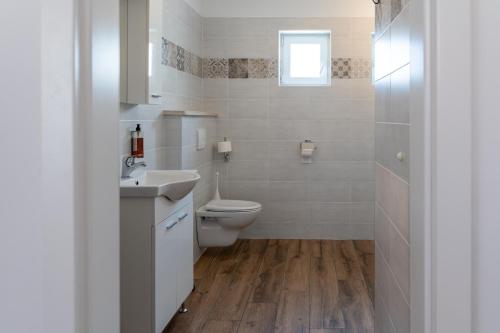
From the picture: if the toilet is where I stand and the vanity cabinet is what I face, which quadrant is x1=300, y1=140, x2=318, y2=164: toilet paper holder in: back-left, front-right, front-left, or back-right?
back-left

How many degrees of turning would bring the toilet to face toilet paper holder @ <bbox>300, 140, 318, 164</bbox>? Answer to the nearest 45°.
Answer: approximately 45° to its left

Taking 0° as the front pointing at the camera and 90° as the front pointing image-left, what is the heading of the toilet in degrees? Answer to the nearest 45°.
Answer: approximately 270°

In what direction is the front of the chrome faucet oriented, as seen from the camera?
facing to the right of the viewer

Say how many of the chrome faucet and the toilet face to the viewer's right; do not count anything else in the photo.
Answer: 2

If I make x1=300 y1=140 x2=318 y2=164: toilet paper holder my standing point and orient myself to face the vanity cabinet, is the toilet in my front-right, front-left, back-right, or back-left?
front-right

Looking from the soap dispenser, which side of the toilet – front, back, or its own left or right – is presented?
right

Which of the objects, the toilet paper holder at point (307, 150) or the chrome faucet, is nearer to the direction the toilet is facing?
the toilet paper holder

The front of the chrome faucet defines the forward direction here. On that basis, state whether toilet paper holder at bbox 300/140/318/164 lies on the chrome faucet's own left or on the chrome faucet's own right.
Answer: on the chrome faucet's own left
